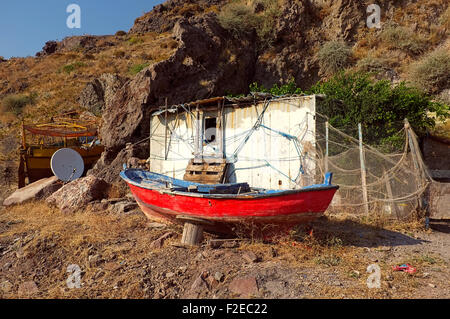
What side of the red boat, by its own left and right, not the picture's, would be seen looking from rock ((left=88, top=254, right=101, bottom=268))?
back

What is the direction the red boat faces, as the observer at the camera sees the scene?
facing to the right of the viewer

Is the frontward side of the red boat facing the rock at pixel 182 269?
no

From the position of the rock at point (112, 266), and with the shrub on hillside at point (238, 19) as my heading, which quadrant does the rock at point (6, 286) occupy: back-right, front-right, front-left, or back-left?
back-left

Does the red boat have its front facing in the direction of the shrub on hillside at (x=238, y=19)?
no

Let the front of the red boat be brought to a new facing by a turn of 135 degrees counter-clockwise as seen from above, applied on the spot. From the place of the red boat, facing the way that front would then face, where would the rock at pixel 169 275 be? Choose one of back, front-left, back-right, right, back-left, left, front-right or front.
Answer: left

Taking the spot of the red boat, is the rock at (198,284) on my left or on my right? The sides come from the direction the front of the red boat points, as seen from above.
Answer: on my right

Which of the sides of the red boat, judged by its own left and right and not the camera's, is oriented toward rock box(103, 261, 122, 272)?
right

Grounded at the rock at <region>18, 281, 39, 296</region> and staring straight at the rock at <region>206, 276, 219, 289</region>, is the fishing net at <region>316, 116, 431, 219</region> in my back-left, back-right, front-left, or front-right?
front-left

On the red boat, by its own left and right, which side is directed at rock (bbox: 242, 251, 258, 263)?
right
